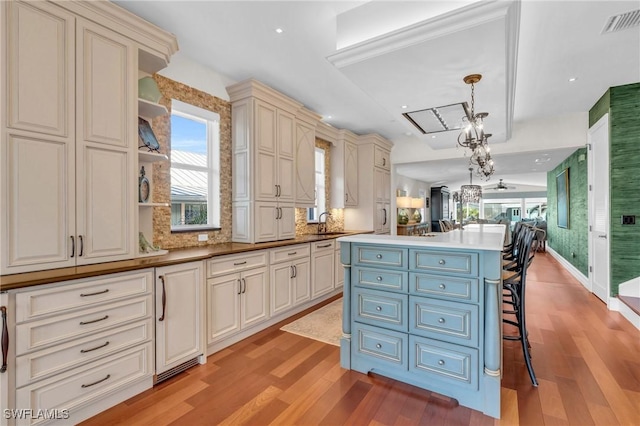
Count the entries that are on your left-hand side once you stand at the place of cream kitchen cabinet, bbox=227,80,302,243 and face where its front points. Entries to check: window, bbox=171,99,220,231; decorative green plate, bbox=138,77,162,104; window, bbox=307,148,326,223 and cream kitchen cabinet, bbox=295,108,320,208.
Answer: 2

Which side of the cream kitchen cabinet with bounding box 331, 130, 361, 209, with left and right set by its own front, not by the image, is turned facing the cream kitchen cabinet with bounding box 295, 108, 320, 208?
right

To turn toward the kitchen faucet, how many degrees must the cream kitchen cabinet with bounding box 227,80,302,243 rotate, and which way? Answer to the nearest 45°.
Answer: approximately 90° to its left

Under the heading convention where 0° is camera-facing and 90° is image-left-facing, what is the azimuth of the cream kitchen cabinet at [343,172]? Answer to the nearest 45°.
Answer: approximately 315°

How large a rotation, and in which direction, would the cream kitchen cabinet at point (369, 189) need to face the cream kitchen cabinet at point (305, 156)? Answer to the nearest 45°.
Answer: approximately 90° to its right

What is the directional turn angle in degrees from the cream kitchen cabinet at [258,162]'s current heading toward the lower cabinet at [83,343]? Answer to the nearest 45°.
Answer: approximately 90° to its right

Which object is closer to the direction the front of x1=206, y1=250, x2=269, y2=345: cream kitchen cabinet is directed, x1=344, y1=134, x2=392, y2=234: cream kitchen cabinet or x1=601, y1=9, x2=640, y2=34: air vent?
the air vent
